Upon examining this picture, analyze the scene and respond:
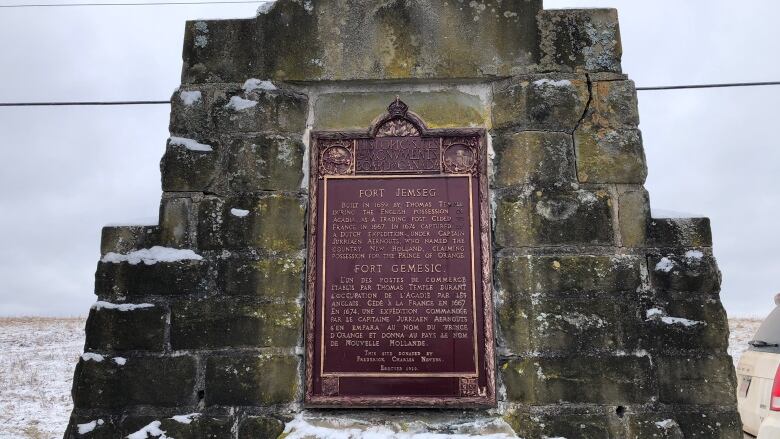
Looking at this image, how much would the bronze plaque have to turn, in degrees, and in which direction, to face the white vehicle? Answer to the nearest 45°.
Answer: approximately 135° to its left

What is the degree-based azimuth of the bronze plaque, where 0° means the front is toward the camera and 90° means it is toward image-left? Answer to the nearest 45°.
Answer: approximately 0°
